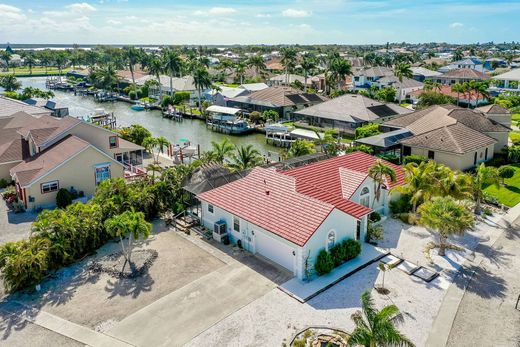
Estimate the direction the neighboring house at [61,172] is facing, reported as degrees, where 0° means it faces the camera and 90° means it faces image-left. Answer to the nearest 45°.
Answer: approximately 45°

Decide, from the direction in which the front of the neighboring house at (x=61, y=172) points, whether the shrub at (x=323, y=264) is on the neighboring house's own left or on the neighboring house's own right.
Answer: on the neighboring house's own left

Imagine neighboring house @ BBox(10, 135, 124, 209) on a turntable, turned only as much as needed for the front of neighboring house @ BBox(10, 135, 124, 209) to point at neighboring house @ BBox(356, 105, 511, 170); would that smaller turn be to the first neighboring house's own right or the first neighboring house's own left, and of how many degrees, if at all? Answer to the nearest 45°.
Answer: approximately 135° to the first neighboring house's own left

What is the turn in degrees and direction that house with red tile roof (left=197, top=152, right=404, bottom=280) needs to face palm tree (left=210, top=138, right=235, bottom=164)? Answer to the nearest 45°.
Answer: approximately 180°

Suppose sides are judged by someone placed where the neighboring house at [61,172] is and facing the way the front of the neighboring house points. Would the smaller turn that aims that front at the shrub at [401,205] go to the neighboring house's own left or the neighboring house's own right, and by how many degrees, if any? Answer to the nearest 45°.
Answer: approximately 90° to the neighboring house's own left

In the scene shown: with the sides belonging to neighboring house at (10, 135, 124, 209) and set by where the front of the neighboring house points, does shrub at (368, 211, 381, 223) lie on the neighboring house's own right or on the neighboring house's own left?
on the neighboring house's own left

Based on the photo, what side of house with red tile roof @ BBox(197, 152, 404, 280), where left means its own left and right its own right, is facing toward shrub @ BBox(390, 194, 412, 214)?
left

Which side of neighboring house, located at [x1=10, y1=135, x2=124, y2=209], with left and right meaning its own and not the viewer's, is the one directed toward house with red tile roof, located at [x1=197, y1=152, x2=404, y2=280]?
left

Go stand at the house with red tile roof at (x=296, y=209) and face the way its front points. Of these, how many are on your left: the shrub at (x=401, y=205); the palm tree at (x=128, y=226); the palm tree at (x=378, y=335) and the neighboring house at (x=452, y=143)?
2

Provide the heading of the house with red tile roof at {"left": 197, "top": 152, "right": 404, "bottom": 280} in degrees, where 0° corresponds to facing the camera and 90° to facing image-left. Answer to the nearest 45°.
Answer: approximately 315°

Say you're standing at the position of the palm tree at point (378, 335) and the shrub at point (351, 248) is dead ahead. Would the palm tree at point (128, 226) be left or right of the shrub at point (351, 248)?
left

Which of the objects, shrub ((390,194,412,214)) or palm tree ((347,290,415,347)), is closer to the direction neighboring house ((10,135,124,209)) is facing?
the palm tree

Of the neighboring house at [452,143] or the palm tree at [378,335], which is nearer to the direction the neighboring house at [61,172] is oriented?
the palm tree
